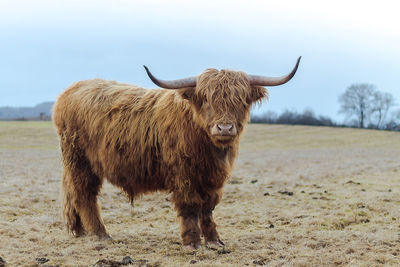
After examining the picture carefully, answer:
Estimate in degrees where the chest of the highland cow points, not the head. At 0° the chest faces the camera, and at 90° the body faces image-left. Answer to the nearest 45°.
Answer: approximately 315°
